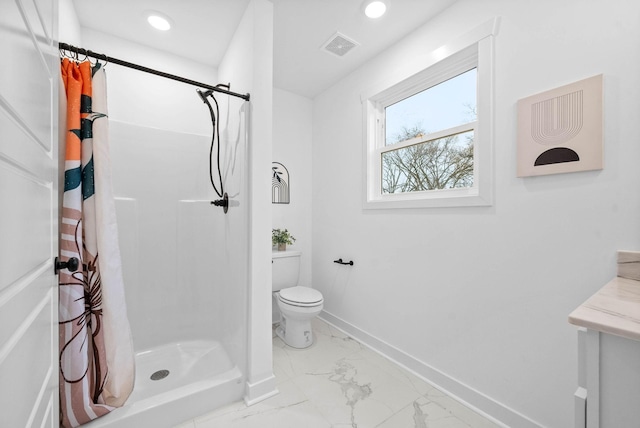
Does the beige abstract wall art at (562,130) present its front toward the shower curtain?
yes

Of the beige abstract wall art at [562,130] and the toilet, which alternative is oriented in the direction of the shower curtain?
the beige abstract wall art

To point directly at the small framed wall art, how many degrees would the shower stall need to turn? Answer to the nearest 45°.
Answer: approximately 135° to its left

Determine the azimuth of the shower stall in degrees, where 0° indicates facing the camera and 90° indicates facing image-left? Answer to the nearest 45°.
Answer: approximately 315°

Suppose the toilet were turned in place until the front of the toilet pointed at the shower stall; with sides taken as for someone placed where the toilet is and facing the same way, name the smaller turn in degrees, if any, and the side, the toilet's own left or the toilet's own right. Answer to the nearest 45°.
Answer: approximately 135° to the toilet's own right
